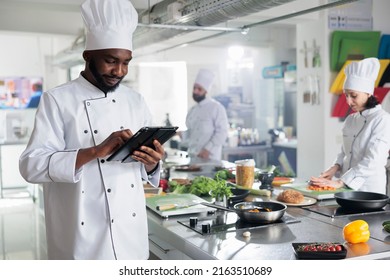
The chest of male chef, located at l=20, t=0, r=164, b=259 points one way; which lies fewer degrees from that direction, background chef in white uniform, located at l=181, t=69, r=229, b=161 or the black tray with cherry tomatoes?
the black tray with cherry tomatoes

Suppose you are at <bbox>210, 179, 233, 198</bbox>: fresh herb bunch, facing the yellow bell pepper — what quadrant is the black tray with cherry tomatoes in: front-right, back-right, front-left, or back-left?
front-right

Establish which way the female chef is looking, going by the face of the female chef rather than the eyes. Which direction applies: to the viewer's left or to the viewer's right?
to the viewer's left

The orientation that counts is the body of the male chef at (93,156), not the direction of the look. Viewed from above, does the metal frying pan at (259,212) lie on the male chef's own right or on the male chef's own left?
on the male chef's own left

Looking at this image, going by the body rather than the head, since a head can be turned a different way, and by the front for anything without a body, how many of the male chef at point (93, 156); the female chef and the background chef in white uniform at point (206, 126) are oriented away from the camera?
0

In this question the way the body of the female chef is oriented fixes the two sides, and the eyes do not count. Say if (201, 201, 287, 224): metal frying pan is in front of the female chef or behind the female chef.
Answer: in front

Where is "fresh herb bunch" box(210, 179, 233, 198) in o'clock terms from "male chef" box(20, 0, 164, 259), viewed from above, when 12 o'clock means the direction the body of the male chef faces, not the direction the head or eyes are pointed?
The fresh herb bunch is roughly at 9 o'clock from the male chef.

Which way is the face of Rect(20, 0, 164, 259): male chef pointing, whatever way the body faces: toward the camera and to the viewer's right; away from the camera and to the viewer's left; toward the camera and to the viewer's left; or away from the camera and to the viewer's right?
toward the camera and to the viewer's right

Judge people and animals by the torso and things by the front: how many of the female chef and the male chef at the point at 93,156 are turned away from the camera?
0

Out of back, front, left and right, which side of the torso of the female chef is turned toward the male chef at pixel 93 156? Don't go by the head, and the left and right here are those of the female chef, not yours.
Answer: front

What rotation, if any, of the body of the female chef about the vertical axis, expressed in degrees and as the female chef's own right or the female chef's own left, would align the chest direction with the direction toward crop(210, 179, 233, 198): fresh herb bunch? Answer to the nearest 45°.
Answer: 0° — they already face it

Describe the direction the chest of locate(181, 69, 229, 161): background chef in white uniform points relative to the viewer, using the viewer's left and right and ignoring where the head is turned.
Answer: facing the viewer and to the left of the viewer

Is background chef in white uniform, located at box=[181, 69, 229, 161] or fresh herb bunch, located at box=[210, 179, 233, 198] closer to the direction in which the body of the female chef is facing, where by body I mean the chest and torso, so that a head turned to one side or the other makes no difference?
the fresh herb bunch

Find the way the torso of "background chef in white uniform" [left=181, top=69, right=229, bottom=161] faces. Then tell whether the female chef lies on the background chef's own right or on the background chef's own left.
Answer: on the background chef's own left

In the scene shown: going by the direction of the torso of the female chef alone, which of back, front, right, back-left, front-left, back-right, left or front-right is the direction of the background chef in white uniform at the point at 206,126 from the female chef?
right

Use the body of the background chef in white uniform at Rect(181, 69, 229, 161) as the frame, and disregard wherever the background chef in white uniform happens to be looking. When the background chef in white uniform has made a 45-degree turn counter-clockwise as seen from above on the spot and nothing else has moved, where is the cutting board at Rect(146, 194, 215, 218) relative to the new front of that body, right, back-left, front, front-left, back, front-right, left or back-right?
front

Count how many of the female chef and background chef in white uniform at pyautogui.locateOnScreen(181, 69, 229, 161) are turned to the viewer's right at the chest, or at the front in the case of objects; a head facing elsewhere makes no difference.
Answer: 0

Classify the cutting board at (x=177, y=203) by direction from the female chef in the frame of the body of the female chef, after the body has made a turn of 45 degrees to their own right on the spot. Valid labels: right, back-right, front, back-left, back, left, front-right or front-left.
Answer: front-left

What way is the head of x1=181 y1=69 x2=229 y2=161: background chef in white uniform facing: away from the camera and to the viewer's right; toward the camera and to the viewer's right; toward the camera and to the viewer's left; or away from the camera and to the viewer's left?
toward the camera and to the viewer's left

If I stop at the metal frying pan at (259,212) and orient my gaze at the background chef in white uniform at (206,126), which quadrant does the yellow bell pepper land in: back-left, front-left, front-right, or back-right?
back-right

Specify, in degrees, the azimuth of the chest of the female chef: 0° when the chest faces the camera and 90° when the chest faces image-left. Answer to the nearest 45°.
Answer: approximately 45°
